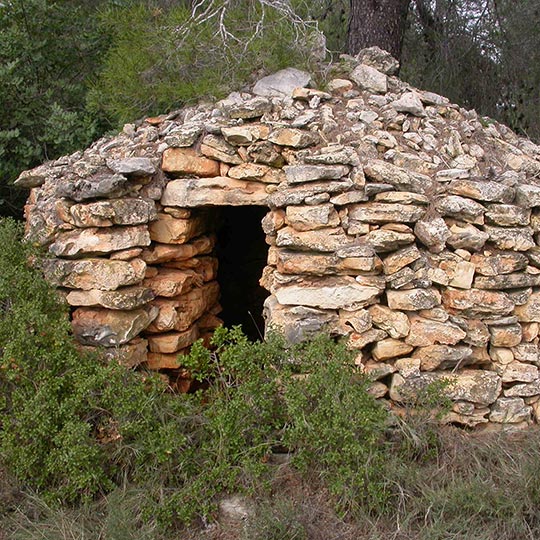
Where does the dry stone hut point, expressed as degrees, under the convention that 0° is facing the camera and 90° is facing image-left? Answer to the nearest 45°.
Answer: approximately 45°

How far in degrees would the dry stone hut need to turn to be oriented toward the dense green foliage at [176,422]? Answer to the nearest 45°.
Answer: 0° — it already faces it
